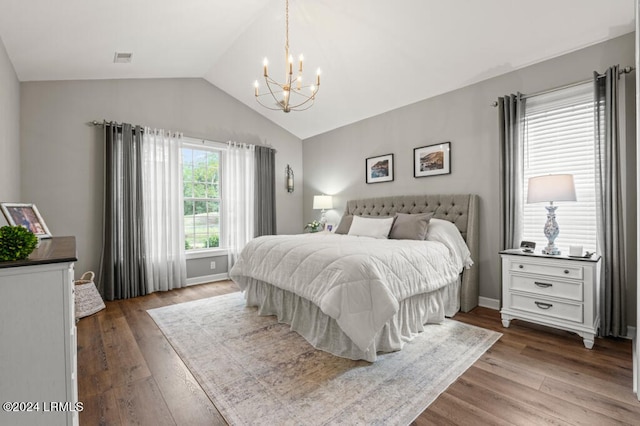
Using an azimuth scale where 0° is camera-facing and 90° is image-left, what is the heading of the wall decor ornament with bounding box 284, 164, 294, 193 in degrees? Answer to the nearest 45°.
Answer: approximately 315°

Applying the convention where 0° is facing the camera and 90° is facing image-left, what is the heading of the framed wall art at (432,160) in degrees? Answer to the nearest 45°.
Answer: approximately 45°

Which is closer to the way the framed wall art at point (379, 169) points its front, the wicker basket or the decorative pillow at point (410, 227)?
the wicker basket

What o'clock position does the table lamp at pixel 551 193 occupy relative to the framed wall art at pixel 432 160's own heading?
The table lamp is roughly at 9 o'clock from the framed wall art.

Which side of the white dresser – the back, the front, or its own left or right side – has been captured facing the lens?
right

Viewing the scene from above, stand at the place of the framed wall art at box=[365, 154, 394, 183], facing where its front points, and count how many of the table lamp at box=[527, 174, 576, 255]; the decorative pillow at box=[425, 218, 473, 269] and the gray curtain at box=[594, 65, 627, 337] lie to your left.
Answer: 3

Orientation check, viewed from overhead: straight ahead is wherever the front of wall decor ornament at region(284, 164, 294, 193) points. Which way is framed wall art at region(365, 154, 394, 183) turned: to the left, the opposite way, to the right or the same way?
to the right

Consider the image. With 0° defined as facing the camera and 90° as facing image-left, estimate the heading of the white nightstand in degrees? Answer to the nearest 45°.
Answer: approximately 45°
